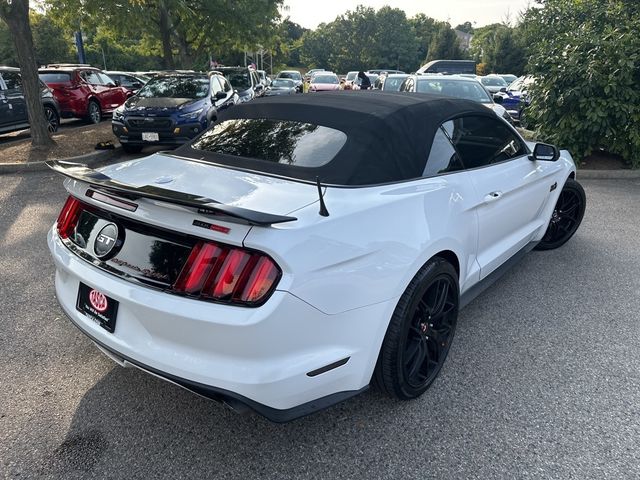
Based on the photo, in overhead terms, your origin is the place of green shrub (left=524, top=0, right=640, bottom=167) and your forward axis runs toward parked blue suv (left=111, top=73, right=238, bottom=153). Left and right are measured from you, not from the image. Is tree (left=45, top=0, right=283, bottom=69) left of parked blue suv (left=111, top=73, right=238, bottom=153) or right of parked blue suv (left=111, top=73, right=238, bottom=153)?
right

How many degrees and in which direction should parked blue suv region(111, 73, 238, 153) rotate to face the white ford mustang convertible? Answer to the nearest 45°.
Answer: approximately 45° to its left

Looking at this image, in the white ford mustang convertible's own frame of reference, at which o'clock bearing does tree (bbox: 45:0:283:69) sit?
The tree is roughly at 10 o'clock from the white ford mustang convertible.

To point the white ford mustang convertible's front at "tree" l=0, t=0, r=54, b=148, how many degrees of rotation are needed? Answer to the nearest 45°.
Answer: approximately 90° to its left

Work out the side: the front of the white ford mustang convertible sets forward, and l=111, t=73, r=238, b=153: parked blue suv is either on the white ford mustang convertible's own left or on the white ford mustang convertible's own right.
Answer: on the white ford mustang convertible's own left

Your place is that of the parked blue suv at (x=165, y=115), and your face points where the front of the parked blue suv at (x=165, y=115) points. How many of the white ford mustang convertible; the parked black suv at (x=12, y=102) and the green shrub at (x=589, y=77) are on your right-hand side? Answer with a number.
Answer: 1

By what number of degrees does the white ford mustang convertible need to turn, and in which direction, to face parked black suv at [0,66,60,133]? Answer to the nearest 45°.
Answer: approximately 90° to its left

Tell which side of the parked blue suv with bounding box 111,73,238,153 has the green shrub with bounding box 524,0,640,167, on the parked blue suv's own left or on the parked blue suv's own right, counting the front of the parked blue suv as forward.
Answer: on the parked blue suv's own left

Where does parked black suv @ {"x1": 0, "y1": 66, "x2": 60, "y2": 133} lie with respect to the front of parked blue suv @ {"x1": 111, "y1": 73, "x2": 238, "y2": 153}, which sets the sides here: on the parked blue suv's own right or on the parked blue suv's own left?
on the parked blue suv's own right

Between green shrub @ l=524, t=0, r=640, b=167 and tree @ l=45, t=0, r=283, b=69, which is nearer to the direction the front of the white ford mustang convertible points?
the green shrub

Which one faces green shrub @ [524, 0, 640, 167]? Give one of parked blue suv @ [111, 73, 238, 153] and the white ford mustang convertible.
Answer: the white ford mustang convertible

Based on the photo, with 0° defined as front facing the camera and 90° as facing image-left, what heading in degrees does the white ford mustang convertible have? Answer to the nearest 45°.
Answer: approximately 225°

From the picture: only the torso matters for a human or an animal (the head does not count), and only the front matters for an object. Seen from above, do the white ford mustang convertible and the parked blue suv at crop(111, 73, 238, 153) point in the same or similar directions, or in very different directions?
very different directions

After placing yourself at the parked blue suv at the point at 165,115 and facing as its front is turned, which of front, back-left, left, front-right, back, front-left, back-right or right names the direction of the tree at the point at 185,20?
back-right

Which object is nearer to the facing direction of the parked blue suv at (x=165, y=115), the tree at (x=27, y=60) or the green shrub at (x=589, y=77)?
the tree

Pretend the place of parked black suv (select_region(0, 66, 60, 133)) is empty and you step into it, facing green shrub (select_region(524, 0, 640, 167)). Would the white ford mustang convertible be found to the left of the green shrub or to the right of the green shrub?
right

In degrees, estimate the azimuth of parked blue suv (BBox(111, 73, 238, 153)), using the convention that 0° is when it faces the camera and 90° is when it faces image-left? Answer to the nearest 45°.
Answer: approximately 45°
